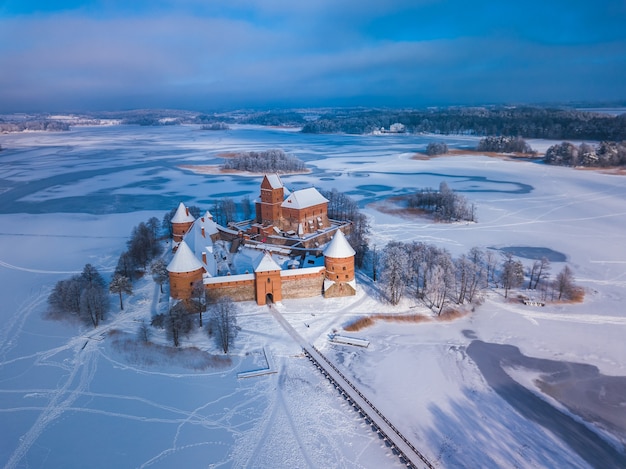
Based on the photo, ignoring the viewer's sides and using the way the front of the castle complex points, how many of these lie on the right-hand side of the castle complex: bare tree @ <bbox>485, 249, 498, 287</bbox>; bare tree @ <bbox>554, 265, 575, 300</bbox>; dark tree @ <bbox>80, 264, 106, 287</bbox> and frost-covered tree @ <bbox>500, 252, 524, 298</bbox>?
1

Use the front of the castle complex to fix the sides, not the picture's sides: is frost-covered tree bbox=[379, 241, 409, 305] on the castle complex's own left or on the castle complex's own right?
on the castle complex's own left

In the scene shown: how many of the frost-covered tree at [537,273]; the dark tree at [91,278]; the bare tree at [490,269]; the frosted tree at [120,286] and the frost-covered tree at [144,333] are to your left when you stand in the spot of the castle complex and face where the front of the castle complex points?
2

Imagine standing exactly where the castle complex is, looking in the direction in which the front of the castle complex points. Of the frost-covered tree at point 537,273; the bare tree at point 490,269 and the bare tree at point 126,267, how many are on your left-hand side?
2

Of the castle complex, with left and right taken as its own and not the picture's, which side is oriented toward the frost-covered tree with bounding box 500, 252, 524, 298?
left

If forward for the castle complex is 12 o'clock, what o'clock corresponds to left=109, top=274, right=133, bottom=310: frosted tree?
The frosted tree is roughly at 2 o'clock from the castle complex.

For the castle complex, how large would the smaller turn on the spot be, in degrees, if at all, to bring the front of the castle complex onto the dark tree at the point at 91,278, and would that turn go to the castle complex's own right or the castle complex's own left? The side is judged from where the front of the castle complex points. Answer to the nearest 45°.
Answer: approximately 90° to the castle complex's own right

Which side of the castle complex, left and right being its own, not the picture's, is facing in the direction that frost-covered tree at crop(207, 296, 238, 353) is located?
front

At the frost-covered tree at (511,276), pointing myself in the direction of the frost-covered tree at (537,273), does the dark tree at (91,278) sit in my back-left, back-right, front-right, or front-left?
back-left

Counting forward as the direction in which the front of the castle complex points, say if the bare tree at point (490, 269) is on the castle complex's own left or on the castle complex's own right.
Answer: on the castle complex's own left

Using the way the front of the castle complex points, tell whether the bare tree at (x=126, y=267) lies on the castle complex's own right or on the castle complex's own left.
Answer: on the castle complex's own right

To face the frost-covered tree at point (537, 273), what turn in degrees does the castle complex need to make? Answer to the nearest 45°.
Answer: approximately 90° to its left

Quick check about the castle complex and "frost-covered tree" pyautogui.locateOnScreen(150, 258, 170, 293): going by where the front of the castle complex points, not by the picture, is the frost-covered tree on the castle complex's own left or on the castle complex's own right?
on the castle complex's own right

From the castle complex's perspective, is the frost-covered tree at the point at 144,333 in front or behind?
in front

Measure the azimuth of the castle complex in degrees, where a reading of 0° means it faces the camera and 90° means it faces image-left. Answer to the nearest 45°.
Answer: approximately 0°
